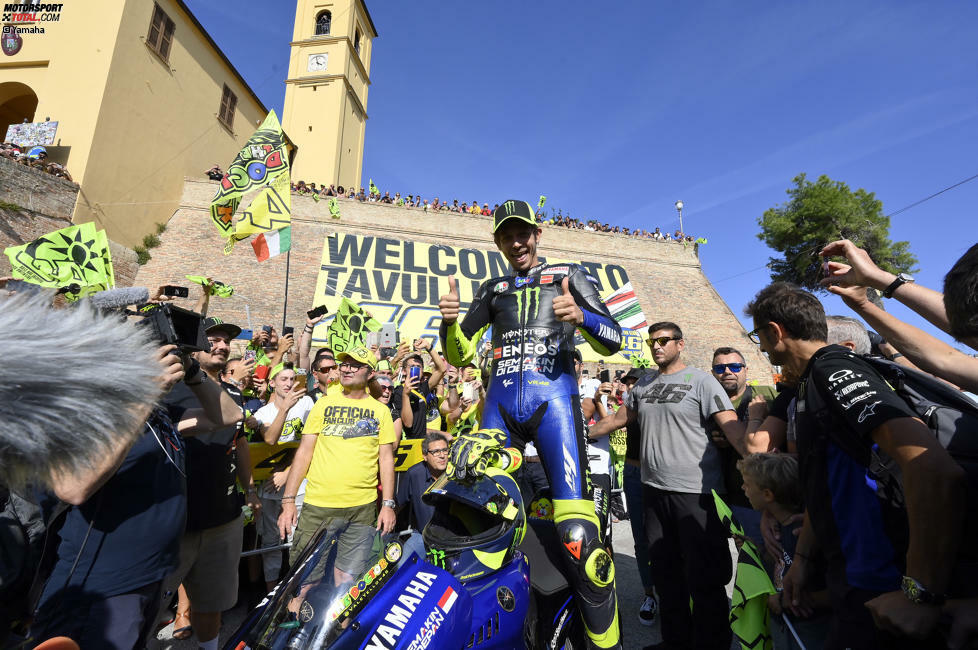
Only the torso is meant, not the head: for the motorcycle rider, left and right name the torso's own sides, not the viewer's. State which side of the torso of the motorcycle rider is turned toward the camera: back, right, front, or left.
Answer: front

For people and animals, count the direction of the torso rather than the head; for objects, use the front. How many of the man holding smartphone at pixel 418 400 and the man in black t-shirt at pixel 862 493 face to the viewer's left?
1

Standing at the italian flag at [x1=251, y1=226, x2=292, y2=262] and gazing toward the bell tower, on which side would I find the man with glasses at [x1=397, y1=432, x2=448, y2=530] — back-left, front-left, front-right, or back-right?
back-right

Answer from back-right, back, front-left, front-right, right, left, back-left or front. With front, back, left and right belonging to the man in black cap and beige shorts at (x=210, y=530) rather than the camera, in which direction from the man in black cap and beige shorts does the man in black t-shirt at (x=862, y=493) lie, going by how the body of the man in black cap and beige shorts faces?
front

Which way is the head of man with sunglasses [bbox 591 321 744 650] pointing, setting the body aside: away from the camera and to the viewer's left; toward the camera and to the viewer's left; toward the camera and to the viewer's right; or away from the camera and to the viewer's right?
toward the camera and to the viewer's left

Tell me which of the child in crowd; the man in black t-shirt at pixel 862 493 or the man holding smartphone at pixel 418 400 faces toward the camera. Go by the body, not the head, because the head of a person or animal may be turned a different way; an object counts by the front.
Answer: the man holding smartphone

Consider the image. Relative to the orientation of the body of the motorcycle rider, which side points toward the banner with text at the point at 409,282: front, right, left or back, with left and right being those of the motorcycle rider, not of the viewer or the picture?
back

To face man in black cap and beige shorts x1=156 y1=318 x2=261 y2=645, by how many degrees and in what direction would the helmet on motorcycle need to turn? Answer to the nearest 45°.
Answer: approximately 90° to its right

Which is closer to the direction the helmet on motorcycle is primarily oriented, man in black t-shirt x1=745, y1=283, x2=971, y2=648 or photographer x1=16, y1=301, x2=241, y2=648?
the photographer

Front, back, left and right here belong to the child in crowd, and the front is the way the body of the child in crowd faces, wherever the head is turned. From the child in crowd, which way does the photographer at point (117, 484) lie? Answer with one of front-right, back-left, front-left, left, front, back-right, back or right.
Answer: front-left

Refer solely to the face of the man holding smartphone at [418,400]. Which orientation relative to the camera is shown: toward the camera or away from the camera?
toward the camera

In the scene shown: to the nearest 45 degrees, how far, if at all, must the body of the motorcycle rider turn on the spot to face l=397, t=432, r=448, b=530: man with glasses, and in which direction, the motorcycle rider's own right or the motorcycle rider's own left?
approximately 135° to the motorcycle rider's own right

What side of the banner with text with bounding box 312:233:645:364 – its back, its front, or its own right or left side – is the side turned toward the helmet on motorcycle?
front

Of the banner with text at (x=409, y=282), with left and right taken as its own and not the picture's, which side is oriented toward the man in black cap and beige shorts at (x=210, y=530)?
front

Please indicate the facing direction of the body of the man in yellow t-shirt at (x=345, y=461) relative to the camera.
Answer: toward the camera

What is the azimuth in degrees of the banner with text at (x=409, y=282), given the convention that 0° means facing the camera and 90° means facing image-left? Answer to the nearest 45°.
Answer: approximately 0°

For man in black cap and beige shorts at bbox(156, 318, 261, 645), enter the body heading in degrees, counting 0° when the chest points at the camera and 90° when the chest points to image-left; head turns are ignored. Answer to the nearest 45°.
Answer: approximately 315°

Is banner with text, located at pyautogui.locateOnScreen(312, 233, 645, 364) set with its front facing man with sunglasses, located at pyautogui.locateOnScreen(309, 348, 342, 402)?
yes
